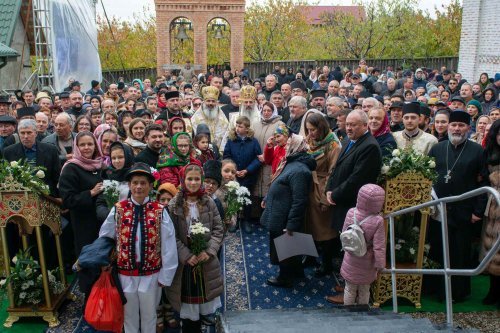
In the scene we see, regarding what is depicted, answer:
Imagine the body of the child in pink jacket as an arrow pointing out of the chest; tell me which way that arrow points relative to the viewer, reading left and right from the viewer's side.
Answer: facing away from the viewer and to the right of the viewer

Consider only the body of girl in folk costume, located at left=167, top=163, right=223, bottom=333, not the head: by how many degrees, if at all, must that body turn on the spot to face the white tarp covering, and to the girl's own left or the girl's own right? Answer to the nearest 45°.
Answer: approximately 180°

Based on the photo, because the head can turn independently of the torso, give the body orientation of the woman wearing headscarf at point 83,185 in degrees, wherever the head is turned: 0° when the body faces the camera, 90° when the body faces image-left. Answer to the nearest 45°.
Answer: approximately 315°

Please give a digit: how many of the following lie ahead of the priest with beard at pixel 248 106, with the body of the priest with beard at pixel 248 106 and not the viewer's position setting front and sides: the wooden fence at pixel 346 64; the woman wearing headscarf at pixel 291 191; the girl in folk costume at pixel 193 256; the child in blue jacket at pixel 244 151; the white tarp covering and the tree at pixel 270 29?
3

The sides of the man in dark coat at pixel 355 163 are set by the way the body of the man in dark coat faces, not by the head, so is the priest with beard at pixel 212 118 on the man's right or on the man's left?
on the man's right

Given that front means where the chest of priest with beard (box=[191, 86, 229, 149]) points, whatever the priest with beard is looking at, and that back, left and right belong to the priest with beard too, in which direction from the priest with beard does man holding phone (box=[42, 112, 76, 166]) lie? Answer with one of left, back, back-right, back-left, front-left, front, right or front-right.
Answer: front-right

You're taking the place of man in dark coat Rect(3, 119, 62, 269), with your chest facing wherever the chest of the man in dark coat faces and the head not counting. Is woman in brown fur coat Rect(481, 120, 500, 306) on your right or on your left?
on your left

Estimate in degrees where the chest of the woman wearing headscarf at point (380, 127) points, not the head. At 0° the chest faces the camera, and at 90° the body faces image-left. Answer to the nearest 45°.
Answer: approximately 45°

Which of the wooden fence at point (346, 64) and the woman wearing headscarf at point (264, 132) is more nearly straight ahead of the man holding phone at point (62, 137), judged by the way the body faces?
the woman wearing headscarf

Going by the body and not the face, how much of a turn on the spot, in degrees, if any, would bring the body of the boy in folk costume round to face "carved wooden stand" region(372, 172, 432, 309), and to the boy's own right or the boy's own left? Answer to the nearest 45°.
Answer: approximately 90° to the boy's own left
